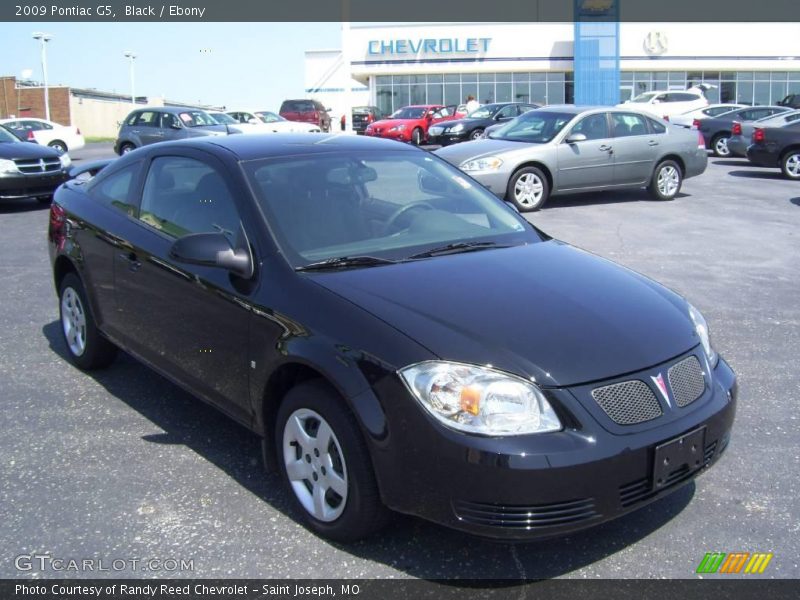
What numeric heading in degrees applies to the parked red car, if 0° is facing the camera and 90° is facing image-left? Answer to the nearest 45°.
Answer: approximately 45°

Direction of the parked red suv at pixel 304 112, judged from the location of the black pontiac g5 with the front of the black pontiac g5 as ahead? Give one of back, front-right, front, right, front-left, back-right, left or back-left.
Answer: back-left

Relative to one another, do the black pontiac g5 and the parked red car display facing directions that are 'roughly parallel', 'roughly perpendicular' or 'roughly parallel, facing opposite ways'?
roughly perpendicular

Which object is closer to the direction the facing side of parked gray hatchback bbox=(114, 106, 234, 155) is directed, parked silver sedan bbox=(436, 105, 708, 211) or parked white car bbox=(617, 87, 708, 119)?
the parked silver sedan

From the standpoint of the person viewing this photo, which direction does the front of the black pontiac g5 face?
facing the viewer and to the right of the viewer

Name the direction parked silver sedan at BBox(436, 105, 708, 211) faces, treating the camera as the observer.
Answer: facing the viewer and to the left of the viewer

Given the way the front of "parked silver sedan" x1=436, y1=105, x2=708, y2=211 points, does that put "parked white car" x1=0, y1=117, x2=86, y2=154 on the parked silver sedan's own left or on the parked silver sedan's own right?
on the parked silver sedan's own right

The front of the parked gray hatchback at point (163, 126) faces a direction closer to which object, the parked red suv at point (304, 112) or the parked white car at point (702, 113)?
the parked white car

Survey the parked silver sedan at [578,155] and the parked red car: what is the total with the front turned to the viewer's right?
0

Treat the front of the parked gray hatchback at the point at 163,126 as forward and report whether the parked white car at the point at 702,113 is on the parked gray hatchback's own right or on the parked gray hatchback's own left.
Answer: on the parked gray hatchback's own left

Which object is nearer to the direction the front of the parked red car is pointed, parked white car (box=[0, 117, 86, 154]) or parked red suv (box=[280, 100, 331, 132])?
the parked white car
